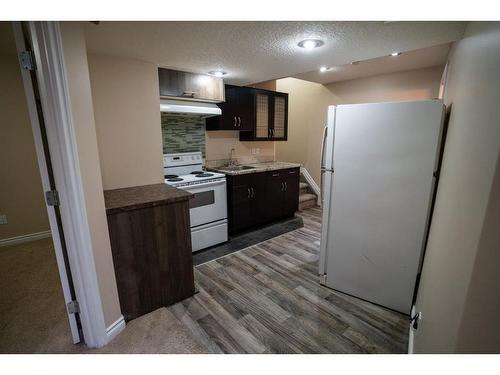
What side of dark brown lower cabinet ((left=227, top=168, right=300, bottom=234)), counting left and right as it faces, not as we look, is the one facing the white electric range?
right

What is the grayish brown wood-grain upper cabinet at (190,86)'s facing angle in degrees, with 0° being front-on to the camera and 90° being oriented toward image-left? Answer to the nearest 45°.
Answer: approximately 315°

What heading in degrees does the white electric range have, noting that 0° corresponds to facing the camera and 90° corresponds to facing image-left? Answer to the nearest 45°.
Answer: approximately 315°

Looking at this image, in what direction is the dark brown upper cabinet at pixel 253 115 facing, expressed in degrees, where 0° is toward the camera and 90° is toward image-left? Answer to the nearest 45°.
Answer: approximately 315°

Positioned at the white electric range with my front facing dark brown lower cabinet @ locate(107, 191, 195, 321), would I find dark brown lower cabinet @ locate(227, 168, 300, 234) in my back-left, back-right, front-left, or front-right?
back-left
